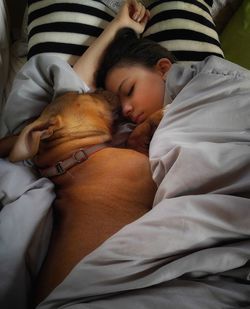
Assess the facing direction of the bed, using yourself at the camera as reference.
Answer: facing the viewer

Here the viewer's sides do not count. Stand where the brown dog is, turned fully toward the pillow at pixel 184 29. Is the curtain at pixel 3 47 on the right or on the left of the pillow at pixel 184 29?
left
